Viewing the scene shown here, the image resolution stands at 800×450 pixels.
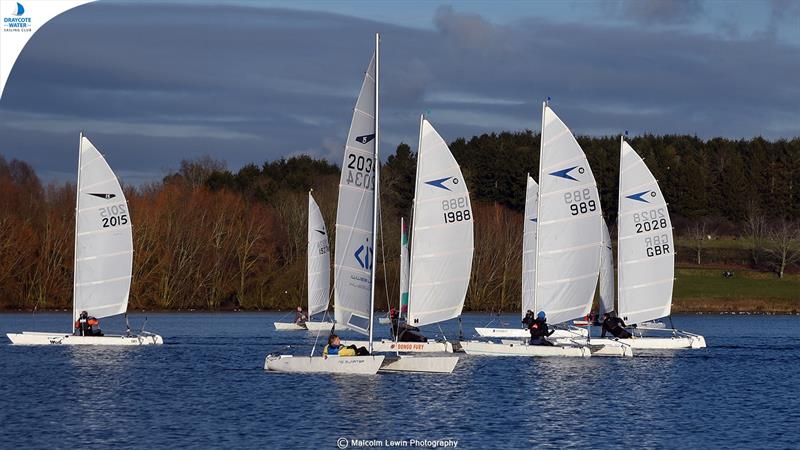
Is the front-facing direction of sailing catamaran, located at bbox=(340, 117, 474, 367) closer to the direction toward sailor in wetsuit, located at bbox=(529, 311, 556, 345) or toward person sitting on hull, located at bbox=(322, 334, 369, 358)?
the person sitting on hull

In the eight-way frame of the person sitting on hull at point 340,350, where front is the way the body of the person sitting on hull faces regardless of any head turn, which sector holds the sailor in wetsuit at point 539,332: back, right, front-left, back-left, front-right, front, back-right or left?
front-left

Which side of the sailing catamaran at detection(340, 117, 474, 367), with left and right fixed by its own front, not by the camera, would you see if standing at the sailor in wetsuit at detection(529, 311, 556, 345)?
back

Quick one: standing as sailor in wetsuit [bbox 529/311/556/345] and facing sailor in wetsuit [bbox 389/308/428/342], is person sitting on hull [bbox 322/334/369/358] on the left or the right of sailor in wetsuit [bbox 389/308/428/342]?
left

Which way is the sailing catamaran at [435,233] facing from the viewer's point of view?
to the viewer's left
